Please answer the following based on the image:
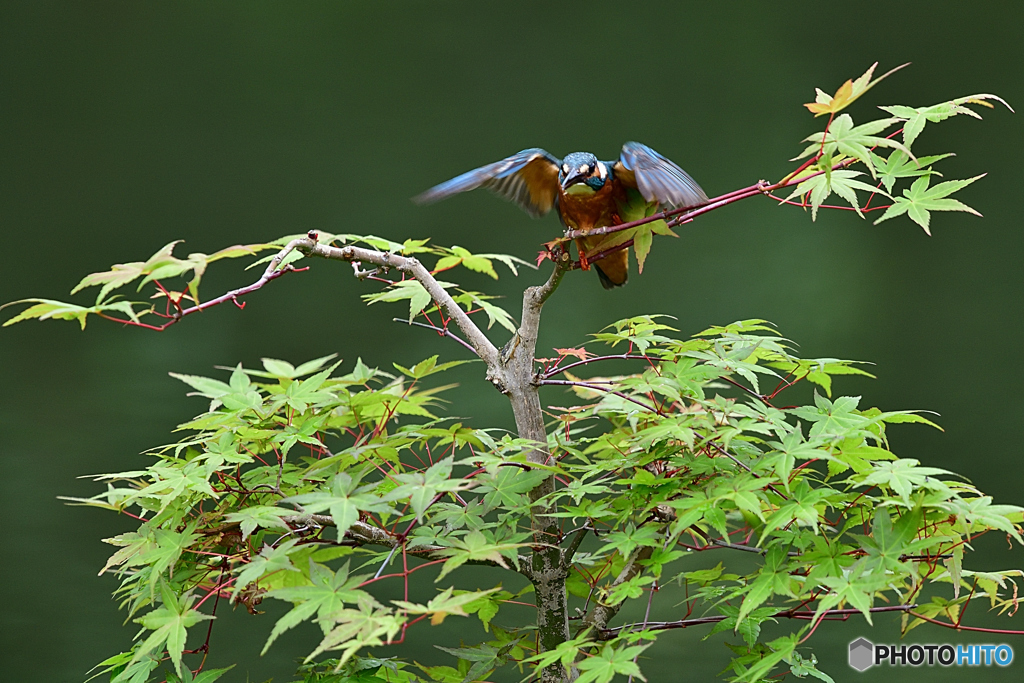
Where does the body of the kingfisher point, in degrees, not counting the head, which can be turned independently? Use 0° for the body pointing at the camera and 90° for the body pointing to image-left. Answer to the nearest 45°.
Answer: approximately 0°
